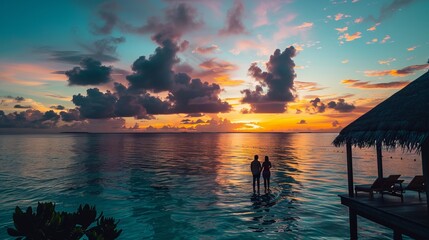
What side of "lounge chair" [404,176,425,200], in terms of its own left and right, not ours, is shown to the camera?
left
